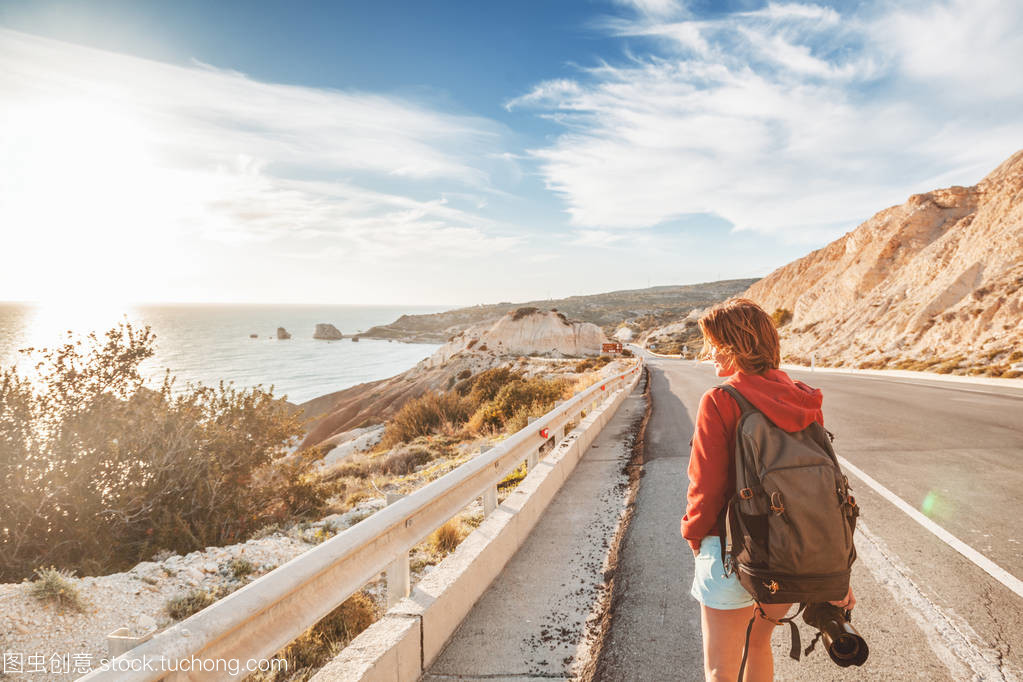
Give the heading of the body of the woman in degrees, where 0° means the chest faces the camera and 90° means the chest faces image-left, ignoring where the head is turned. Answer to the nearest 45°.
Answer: approximately 135°

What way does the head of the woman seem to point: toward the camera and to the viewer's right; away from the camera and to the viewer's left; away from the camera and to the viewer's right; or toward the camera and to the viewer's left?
away from the camera and to the viewer's left

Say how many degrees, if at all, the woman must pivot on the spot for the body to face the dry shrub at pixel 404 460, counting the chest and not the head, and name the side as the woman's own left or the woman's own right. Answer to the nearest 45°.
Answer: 0° — they already face it

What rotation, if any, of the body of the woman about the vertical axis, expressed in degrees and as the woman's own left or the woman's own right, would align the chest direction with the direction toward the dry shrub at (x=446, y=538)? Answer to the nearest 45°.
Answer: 0° — they already face it

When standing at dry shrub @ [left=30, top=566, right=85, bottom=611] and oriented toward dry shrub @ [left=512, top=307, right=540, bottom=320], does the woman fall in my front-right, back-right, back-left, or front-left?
back-right
